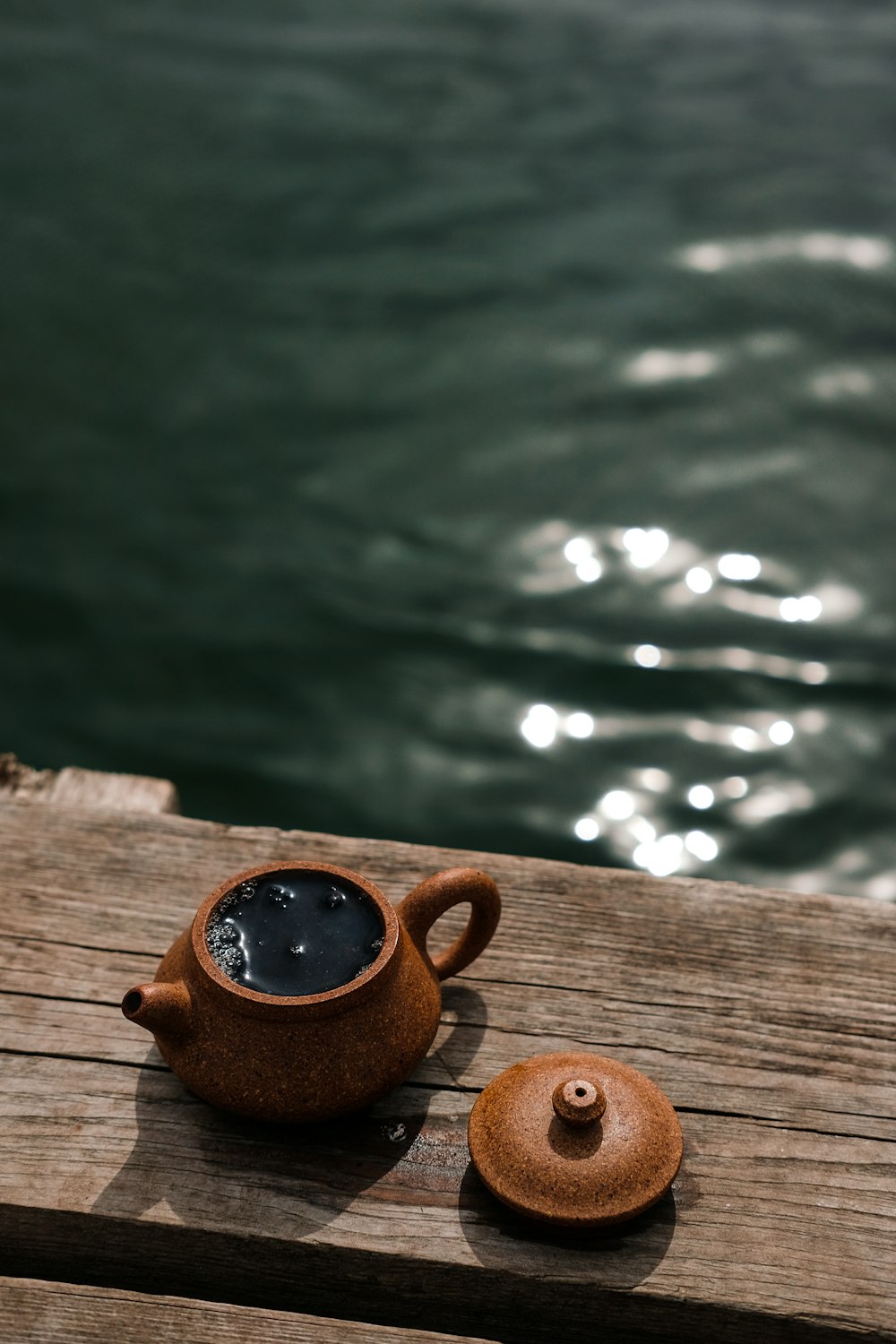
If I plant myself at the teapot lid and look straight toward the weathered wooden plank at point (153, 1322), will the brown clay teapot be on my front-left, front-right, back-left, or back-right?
front-right

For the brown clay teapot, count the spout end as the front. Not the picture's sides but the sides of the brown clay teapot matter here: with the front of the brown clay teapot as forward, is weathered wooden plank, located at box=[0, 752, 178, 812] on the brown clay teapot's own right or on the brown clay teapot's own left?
on the brown clay teapot's own right
